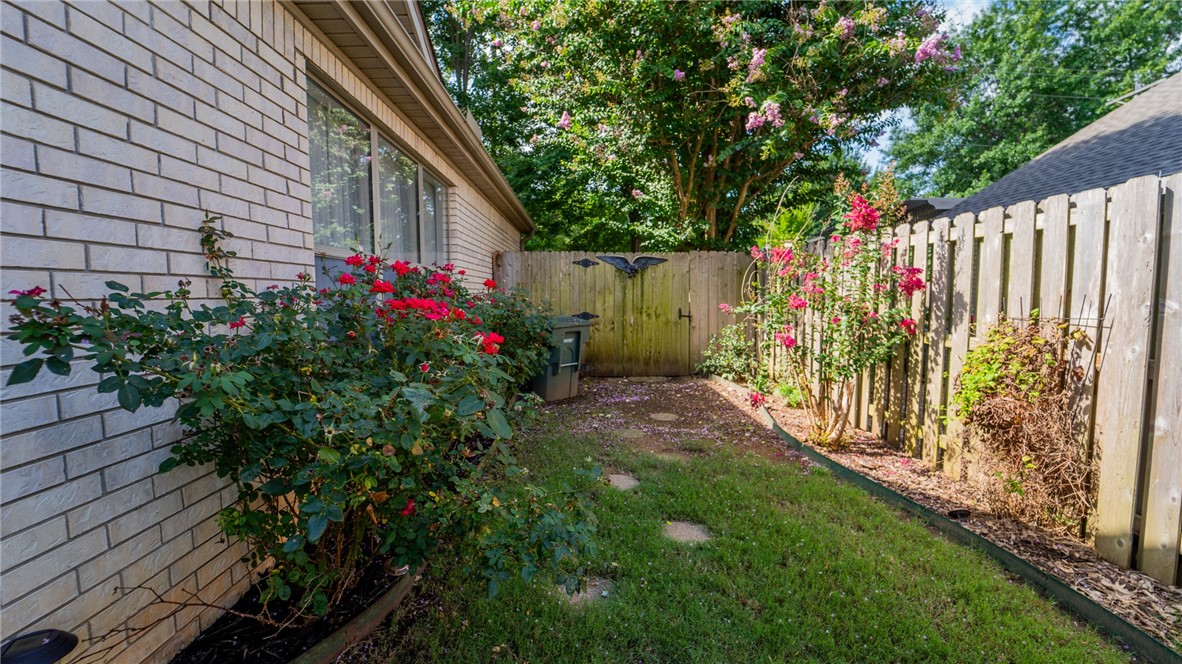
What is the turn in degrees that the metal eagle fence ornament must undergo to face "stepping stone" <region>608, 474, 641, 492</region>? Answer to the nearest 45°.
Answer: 0° — it already faces it

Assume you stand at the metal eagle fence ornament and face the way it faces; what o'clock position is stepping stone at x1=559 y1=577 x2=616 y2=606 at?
The stepping stone is roughly at 12 o'clock from the metal eagle fence ornament.

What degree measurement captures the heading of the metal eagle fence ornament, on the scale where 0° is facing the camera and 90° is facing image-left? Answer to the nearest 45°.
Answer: approximately 0°

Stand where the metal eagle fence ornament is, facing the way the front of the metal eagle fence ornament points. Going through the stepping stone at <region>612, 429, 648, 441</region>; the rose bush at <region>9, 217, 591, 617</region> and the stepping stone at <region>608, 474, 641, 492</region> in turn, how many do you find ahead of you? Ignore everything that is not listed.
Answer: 3

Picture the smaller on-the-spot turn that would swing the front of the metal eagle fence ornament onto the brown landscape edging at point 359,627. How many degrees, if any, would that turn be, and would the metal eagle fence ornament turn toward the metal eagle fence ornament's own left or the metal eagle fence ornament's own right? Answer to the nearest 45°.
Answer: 0° — it already faces it

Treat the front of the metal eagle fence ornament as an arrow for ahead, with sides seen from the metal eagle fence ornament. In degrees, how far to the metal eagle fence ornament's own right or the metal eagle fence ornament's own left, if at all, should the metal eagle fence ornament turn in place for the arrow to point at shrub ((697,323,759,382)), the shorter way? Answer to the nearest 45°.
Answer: approximately 45° to the metal eagle fence ornament's own left

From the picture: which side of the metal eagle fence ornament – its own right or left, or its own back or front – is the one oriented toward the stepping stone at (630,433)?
front

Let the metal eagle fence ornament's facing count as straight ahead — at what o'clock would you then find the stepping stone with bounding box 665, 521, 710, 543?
The stepping stone is roughly at 12 o'clock from the metal eagle fence ornament.

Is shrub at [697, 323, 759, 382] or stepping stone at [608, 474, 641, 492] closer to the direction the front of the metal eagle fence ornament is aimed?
the stepping stone

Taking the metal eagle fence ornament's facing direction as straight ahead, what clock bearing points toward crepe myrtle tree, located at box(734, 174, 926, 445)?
The crepe myrtle tree is roughly at 11 o'clock from the metal eagle fence ornament.

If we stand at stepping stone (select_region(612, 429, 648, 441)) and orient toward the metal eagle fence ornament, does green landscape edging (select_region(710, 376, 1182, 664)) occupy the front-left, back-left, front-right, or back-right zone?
back-right

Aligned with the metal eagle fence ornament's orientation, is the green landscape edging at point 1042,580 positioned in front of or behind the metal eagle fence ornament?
in front
